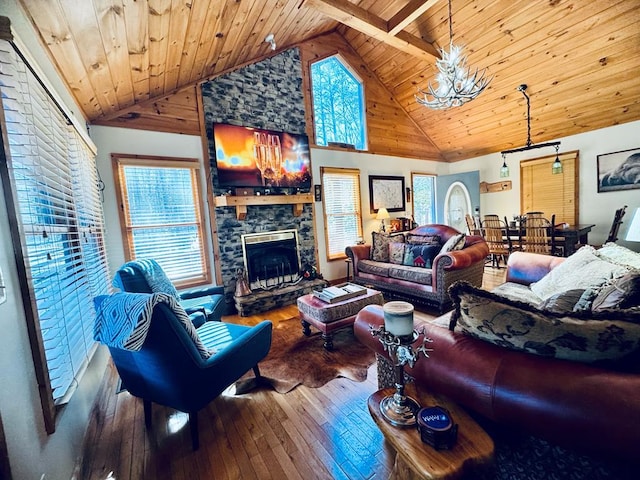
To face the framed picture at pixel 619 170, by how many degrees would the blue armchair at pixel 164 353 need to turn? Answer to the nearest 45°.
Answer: approximately 45° to its right

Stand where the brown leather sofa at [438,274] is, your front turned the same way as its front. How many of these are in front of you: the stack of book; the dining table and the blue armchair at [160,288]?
2

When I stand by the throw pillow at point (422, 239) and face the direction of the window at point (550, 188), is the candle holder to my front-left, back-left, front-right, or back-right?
back-right

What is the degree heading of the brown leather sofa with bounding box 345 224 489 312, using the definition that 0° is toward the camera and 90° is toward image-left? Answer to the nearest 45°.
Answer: approximately 45°

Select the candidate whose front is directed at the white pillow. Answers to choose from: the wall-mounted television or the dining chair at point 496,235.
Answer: the wall-mounted television

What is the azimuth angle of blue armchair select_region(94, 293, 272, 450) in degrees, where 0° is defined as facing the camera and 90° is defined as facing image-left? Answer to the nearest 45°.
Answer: approximately 225°

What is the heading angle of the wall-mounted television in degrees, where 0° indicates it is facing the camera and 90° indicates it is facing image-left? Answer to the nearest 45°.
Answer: approximately 315°

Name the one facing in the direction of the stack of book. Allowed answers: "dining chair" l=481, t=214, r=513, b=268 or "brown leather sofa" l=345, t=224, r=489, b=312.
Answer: the brown leather sofa

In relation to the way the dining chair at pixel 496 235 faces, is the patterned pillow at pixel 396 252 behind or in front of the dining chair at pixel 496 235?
behind

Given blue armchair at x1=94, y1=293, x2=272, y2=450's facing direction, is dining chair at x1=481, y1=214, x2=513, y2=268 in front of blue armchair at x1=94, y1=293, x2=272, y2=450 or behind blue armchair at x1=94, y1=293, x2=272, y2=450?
in front

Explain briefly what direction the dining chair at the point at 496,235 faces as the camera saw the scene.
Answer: facing away from the viewer and to the right of the viewer

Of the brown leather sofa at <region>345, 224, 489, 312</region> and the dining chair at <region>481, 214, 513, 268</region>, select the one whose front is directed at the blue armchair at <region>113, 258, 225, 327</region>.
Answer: the brown leather sofa

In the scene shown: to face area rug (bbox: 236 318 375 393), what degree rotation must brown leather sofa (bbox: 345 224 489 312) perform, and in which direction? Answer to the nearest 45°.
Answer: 0° — it already faces it
